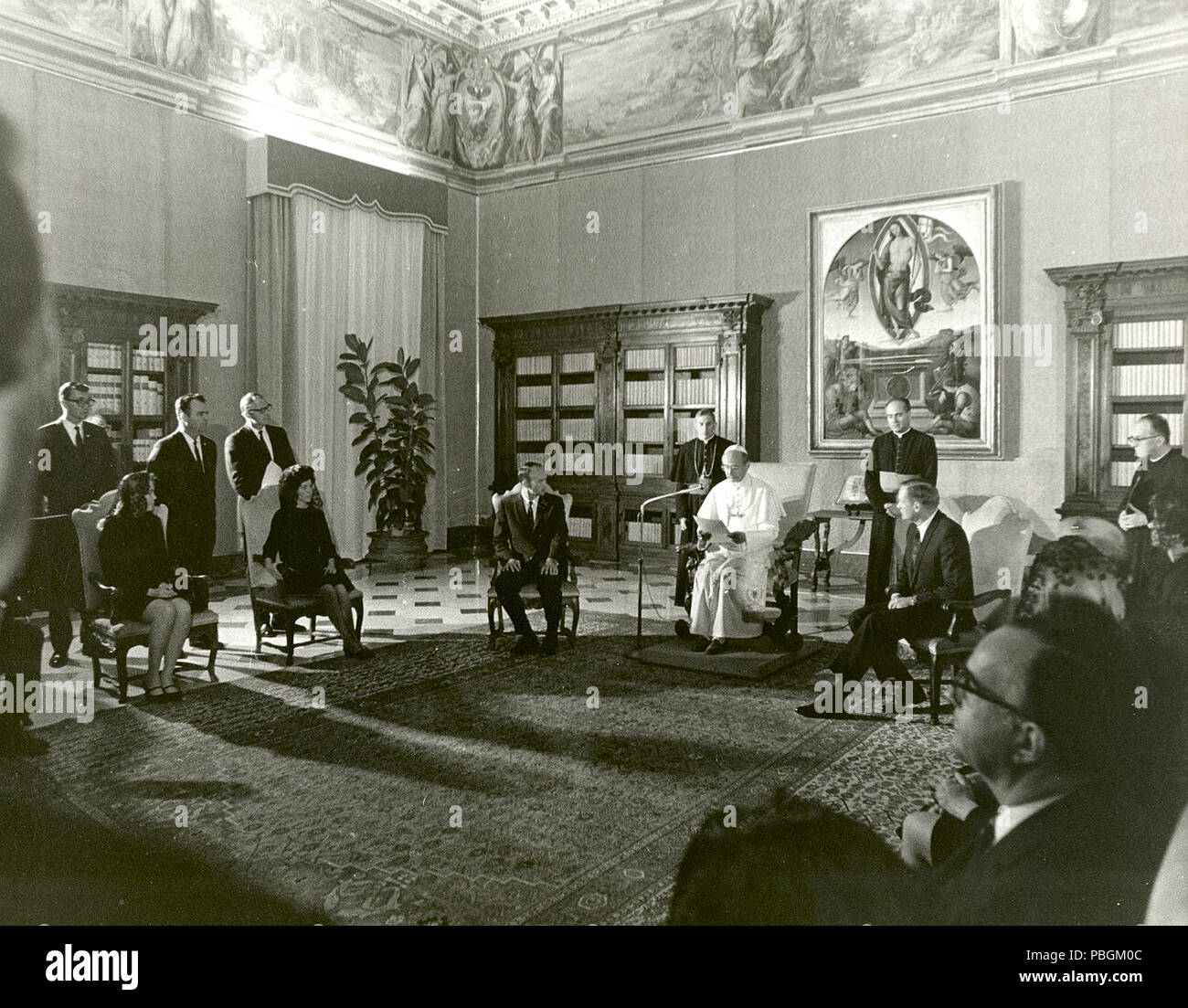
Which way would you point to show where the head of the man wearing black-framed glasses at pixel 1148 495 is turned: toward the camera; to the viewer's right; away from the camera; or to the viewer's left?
to the viewer's left

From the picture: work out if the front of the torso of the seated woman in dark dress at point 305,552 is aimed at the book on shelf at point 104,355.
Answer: no

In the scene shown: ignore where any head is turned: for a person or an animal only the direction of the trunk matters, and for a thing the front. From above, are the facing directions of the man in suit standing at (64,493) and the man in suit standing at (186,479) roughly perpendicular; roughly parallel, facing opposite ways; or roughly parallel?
roughly parallel

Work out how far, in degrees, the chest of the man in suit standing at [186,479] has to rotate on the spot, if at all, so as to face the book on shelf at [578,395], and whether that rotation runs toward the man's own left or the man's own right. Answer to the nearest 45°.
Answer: approximately 90° to the man's own left

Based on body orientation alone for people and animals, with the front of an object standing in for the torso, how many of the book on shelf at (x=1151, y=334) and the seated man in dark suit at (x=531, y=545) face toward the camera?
2

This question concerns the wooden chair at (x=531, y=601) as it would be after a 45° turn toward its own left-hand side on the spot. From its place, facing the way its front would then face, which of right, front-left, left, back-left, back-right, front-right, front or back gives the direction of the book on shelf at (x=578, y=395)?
back-left

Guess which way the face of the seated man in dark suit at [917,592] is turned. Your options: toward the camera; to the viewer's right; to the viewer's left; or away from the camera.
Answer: to the viewer's left

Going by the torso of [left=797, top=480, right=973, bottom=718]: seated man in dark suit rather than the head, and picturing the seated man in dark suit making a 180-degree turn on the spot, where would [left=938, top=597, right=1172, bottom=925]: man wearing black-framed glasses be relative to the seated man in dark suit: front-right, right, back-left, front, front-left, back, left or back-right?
right

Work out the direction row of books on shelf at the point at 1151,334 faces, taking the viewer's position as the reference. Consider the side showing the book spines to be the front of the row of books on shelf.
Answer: facing the viewer

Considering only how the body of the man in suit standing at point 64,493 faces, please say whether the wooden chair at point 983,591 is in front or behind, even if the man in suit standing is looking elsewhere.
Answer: in front

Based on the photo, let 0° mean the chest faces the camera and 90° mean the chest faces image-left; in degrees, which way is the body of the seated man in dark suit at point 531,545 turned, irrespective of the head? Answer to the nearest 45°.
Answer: approximately 0°

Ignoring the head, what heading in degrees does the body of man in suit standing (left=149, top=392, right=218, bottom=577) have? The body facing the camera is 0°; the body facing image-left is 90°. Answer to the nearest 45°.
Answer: approximately 315°
